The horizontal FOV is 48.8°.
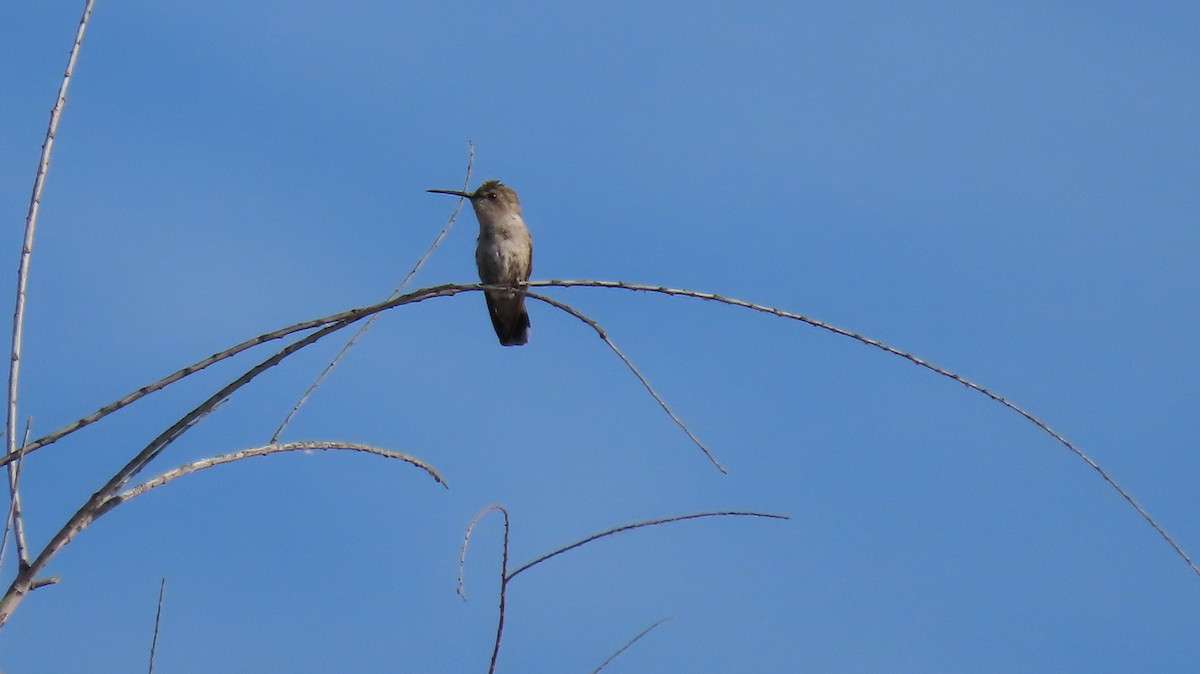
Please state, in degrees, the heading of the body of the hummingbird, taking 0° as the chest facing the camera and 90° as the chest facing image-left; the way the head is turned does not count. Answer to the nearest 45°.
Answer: approximately 45°

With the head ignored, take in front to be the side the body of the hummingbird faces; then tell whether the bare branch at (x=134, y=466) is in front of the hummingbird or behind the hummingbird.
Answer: in front
